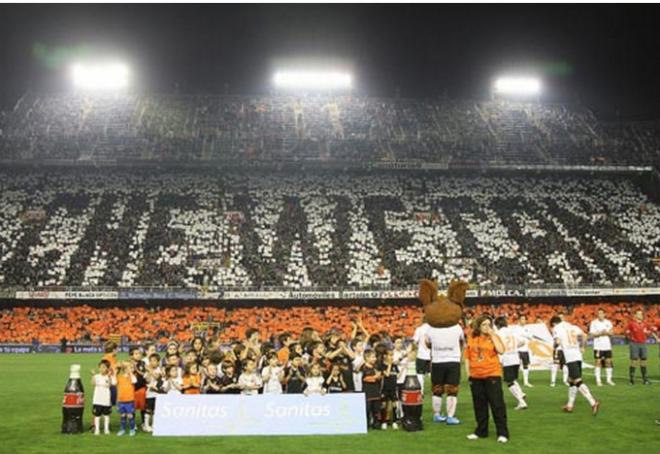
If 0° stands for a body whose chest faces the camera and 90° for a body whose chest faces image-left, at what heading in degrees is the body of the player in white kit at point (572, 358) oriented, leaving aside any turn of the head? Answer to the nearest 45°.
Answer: approximately 135°

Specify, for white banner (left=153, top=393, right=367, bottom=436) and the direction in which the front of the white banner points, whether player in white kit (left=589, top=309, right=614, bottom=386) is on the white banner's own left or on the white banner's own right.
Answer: on the white banner's own left

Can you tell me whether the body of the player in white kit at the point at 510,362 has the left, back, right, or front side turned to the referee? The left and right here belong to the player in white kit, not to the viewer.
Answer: right

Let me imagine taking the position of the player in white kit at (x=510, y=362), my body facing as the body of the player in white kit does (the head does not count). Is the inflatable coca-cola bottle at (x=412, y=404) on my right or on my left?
on my left

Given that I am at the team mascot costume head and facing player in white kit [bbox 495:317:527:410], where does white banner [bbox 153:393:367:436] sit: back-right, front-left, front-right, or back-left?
back-left

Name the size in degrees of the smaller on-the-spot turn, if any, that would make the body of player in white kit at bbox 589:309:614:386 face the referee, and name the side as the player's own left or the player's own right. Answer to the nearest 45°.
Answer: approximately 135° to the player's own left

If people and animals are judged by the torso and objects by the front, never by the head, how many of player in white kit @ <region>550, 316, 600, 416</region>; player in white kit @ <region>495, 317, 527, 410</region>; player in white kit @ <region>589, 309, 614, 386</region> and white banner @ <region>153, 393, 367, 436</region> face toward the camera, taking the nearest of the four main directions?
2

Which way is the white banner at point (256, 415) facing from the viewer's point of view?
toward the camera

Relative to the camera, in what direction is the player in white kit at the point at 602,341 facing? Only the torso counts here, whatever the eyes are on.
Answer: toward the camera
